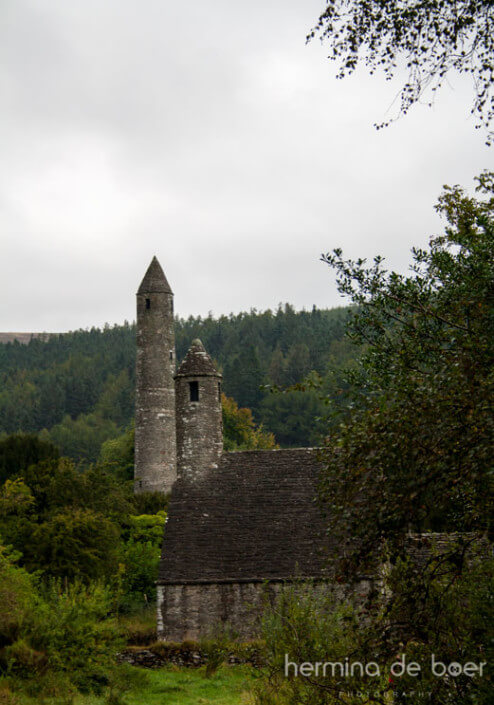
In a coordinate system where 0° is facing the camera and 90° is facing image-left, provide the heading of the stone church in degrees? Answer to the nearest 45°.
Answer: approximately 90°
